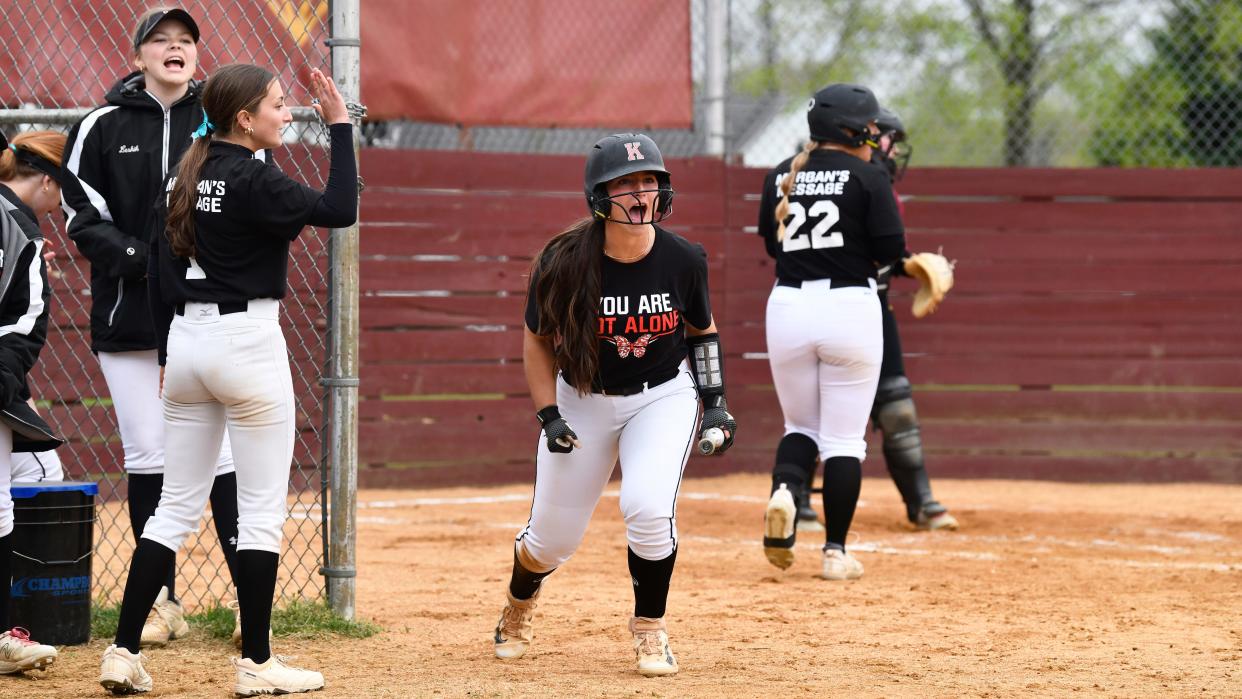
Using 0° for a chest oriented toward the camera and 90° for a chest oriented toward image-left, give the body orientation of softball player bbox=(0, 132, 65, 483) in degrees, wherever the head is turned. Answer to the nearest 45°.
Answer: approximately 270°

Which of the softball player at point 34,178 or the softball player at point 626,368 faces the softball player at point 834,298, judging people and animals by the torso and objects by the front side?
the softball player at point 34,178

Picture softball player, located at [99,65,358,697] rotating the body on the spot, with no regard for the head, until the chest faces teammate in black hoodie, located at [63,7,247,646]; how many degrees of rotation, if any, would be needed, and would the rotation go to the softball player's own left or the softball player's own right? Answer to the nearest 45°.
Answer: approximately 90° to the softball player's own left

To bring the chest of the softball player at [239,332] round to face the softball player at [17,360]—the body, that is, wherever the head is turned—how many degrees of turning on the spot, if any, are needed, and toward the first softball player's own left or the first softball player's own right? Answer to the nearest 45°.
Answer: approximately 90° to the first softball player's own left

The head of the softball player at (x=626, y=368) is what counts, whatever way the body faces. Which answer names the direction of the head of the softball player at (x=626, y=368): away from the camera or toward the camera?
toward the camera

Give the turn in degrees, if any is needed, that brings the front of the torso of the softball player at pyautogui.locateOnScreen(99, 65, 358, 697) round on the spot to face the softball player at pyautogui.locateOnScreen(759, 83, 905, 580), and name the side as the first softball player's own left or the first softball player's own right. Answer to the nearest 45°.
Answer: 0° — they already face them

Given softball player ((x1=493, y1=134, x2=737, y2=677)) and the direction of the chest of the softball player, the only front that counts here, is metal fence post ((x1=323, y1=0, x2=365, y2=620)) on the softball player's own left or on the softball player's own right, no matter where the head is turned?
on the softball player's own right

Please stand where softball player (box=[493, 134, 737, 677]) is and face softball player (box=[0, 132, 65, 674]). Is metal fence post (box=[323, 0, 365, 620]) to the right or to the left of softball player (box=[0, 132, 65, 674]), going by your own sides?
right

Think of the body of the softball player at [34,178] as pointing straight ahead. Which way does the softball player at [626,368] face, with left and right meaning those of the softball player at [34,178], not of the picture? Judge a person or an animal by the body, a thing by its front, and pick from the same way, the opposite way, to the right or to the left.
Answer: to the right

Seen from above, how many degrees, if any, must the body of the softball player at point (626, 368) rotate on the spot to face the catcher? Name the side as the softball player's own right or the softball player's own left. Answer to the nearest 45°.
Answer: approximately 135° to the softball player's own left

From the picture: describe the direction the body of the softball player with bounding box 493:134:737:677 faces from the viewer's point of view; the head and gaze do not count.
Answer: toward the camera

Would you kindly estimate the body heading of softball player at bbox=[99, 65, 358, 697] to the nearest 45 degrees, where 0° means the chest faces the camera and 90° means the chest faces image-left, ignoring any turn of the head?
approximately 225°

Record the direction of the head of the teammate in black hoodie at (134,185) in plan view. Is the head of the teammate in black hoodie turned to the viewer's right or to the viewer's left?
to the viewer's right

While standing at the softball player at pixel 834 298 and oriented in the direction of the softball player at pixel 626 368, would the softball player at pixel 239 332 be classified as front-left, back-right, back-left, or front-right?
front-right

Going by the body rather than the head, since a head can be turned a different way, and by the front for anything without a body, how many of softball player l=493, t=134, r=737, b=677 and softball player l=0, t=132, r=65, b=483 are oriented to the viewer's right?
1

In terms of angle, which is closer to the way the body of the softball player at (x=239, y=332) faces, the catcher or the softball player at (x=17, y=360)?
the catcher
